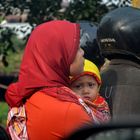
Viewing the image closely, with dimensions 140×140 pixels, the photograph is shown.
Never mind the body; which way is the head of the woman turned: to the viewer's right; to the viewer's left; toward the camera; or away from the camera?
to the viewer's right

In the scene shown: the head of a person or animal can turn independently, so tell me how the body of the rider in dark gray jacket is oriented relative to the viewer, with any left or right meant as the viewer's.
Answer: facing away from the viewer and to the right of the viewer

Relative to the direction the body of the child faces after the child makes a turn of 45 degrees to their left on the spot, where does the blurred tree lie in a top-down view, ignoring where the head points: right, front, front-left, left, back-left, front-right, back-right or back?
back-left

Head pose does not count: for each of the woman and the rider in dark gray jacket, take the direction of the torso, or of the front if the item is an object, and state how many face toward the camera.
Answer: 0

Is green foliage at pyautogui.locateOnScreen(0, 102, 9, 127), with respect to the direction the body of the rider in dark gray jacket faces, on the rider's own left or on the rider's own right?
on the rider's own left

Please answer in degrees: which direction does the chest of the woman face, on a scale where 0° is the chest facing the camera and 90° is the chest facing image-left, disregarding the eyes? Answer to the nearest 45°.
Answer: approximately 225°

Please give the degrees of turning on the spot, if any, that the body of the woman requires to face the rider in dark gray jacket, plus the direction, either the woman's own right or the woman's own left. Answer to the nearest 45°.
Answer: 0° — they already face them

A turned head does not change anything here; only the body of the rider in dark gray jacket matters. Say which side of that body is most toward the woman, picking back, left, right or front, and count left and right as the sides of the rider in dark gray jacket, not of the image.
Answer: back

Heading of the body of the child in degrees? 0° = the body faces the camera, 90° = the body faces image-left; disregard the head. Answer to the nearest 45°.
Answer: approximately 0°

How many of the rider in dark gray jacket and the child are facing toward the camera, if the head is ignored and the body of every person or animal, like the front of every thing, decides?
1
